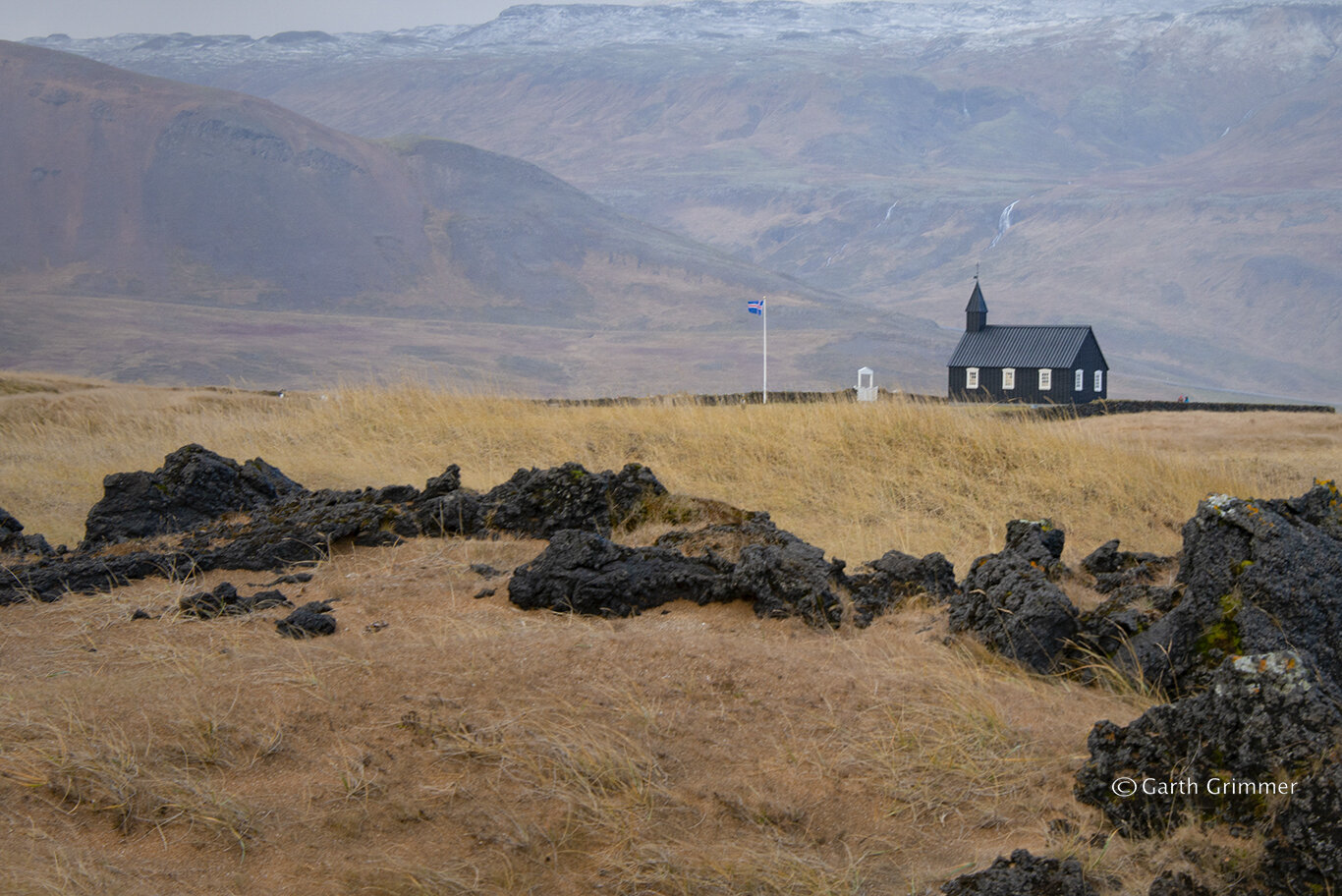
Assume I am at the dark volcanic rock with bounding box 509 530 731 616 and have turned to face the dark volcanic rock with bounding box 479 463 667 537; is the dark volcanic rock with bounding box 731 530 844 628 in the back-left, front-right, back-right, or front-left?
back-right

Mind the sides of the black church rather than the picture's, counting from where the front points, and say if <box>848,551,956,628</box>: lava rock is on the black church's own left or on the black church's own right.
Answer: on the black church's own left

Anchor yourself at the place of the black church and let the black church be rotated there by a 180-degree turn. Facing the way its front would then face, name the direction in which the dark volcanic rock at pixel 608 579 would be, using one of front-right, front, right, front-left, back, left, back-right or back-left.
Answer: front-right

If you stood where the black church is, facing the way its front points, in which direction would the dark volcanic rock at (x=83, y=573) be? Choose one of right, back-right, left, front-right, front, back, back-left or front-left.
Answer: back-left

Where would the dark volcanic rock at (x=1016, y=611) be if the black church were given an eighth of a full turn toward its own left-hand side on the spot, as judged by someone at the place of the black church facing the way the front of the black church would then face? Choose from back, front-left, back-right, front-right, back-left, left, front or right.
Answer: left

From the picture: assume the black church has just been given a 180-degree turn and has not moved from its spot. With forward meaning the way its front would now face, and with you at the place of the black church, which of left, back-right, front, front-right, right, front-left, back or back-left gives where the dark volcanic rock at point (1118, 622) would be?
front-right

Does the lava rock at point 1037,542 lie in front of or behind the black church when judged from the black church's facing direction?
behind

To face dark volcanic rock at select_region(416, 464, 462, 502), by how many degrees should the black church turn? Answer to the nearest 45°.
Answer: approximately 135° to its left

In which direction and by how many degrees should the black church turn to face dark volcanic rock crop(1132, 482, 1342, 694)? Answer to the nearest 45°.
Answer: approximately 135° to its left

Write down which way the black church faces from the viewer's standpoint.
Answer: facing away from the viewer and to the left of the viewer

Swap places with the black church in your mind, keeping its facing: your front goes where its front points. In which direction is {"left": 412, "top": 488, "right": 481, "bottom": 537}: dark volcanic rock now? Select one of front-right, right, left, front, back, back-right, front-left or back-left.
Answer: back-left

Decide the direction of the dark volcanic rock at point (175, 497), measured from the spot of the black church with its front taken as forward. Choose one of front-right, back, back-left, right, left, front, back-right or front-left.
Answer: back-left

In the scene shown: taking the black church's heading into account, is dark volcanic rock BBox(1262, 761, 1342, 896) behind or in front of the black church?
behind

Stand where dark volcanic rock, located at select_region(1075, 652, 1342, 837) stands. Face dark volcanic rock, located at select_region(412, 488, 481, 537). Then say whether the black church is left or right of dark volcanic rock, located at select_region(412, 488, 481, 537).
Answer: right

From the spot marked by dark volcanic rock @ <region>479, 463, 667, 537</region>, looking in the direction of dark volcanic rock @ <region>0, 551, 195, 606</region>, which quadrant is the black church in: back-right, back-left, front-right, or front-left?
back-right

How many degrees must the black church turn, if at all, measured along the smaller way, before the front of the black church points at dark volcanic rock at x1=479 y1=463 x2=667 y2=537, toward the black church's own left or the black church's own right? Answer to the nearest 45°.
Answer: approximately 135° to the black church's own left

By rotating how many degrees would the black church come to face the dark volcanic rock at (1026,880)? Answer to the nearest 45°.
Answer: approximately 135° to its left

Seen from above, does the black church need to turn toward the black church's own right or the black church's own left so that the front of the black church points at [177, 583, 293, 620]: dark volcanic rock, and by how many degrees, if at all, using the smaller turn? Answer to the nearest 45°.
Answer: approximately 135° to the black church's own left
